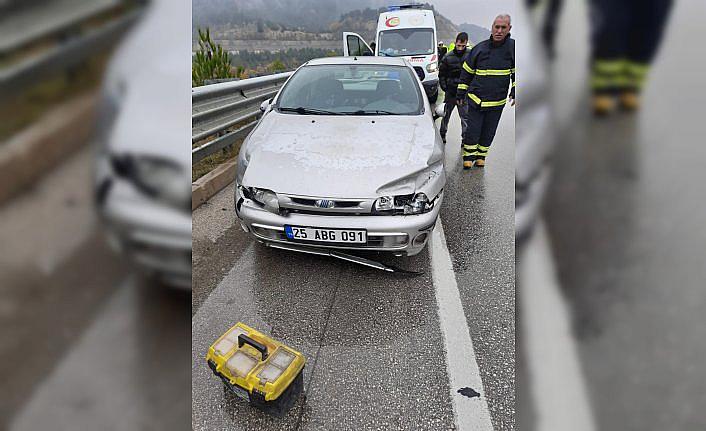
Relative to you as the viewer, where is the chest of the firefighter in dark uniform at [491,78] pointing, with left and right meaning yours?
facing the viewer

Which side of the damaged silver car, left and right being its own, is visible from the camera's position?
front

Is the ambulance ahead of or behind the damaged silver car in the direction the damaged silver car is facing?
behind

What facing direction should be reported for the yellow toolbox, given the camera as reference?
facing the viewer and to the left of the viewer

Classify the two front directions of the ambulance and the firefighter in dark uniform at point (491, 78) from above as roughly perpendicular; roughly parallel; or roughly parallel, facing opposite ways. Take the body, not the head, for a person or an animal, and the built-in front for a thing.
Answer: roughly parallel

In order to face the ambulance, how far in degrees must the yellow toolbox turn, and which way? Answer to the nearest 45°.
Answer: approximately 135° to its right

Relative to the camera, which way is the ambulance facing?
toward the camera
